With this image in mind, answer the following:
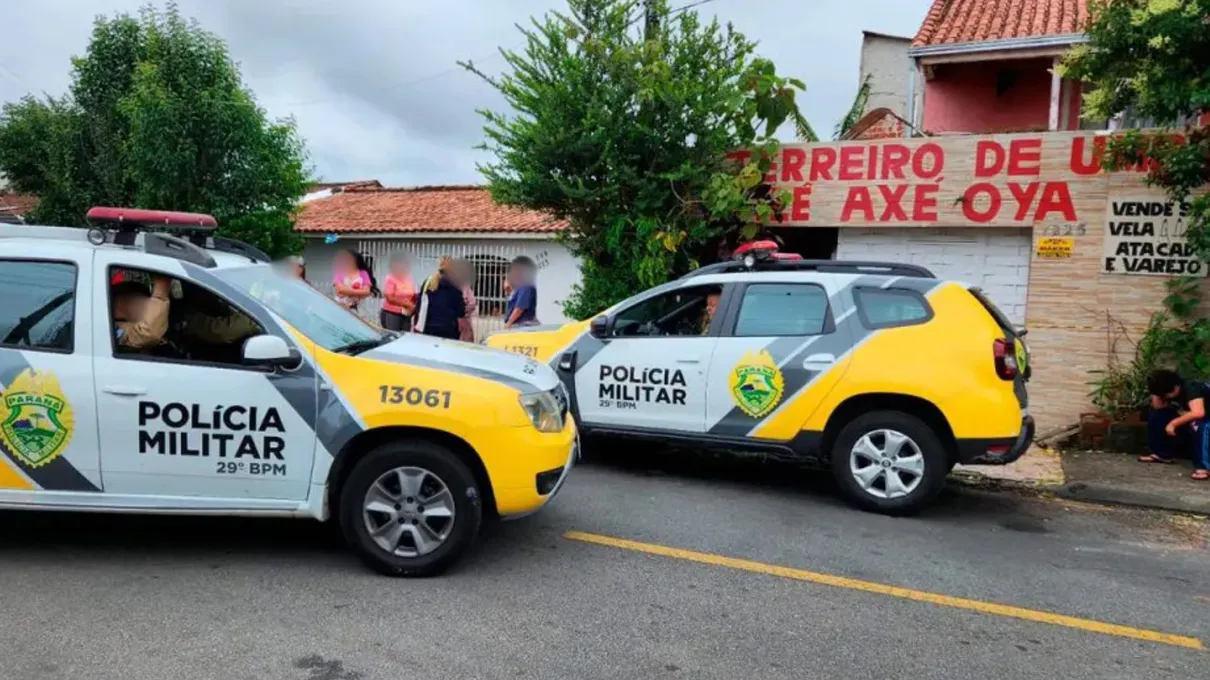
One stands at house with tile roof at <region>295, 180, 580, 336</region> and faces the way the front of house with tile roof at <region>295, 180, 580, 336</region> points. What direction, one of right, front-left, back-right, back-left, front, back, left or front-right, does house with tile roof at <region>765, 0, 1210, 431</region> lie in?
front-left

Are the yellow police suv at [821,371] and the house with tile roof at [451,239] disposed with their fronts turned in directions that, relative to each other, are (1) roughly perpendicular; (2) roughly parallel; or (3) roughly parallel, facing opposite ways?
roughly perpendicular

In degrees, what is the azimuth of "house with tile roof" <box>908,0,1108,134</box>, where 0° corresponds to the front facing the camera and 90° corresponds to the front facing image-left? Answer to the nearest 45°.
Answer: approximately 0°

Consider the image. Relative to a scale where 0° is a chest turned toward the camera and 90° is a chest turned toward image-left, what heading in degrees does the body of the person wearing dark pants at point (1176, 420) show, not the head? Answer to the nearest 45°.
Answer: approximately 45°

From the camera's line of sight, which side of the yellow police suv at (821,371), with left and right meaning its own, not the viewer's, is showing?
left

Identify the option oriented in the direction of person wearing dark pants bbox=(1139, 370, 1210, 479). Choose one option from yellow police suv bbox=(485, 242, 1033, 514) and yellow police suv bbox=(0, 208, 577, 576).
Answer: yellow police suv bbox=(0, 208, 577, 576)

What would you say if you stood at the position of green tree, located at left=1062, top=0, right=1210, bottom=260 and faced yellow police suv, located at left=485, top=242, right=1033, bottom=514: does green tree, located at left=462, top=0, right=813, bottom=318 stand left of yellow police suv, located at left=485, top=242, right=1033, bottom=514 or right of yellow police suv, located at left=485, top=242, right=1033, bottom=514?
right

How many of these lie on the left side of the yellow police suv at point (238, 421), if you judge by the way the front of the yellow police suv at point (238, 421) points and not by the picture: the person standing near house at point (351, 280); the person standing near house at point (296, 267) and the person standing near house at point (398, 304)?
3

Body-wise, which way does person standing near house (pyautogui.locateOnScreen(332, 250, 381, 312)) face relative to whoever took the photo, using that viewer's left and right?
facing the viewer

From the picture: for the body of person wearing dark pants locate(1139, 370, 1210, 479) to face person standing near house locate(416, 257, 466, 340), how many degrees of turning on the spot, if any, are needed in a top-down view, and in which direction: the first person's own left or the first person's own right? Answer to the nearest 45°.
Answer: approximately 45° to the first person's own right

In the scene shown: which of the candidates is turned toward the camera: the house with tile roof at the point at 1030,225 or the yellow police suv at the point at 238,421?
the house with tile roof

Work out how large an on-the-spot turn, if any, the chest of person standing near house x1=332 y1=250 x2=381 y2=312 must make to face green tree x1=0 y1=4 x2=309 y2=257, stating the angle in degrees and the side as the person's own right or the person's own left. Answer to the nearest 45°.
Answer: approximately 135° to the person's own right

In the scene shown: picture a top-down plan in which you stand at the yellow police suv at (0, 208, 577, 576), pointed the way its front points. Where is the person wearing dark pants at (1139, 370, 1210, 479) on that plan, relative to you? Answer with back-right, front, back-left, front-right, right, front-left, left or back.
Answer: front

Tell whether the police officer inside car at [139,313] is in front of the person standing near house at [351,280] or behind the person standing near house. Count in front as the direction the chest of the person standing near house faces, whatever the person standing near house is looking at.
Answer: in front

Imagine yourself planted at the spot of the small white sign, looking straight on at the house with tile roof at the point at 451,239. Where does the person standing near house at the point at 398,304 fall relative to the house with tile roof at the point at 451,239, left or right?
left

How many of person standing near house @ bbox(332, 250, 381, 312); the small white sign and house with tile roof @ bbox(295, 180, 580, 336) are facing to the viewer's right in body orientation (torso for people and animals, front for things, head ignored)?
0
